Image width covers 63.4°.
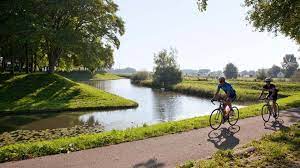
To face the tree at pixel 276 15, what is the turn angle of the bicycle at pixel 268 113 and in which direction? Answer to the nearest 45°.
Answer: approximately 135° to its right
